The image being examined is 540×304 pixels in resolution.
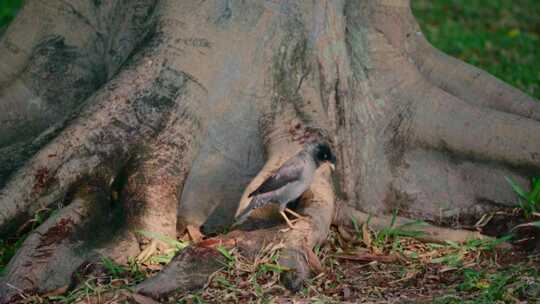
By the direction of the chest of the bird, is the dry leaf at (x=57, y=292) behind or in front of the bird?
behind

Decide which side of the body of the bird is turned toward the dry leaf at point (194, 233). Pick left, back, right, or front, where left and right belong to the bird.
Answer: back

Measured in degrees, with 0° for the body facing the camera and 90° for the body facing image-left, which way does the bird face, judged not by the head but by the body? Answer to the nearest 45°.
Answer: approximately 270°
